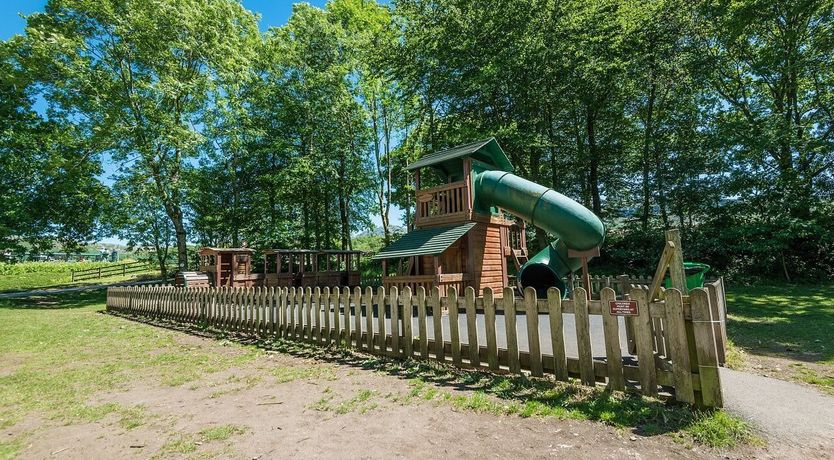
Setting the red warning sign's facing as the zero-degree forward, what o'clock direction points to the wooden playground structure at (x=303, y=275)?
The wooden playground structure is roughly at 4 o'clock from the red warning sign.

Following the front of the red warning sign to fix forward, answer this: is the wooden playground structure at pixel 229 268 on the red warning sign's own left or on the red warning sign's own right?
on the red warning sign's own right

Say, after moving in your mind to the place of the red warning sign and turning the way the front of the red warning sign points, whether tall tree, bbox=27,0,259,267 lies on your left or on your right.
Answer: on your right

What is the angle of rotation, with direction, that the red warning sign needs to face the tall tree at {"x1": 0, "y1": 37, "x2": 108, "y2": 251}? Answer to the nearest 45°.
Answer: approximately 90° to its right

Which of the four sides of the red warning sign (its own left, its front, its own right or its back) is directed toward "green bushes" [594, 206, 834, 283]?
back

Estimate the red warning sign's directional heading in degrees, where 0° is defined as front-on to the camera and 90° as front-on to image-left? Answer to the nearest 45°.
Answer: approximately 0°

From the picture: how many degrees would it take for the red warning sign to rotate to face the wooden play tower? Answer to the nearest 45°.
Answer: approximately 135° to its right
